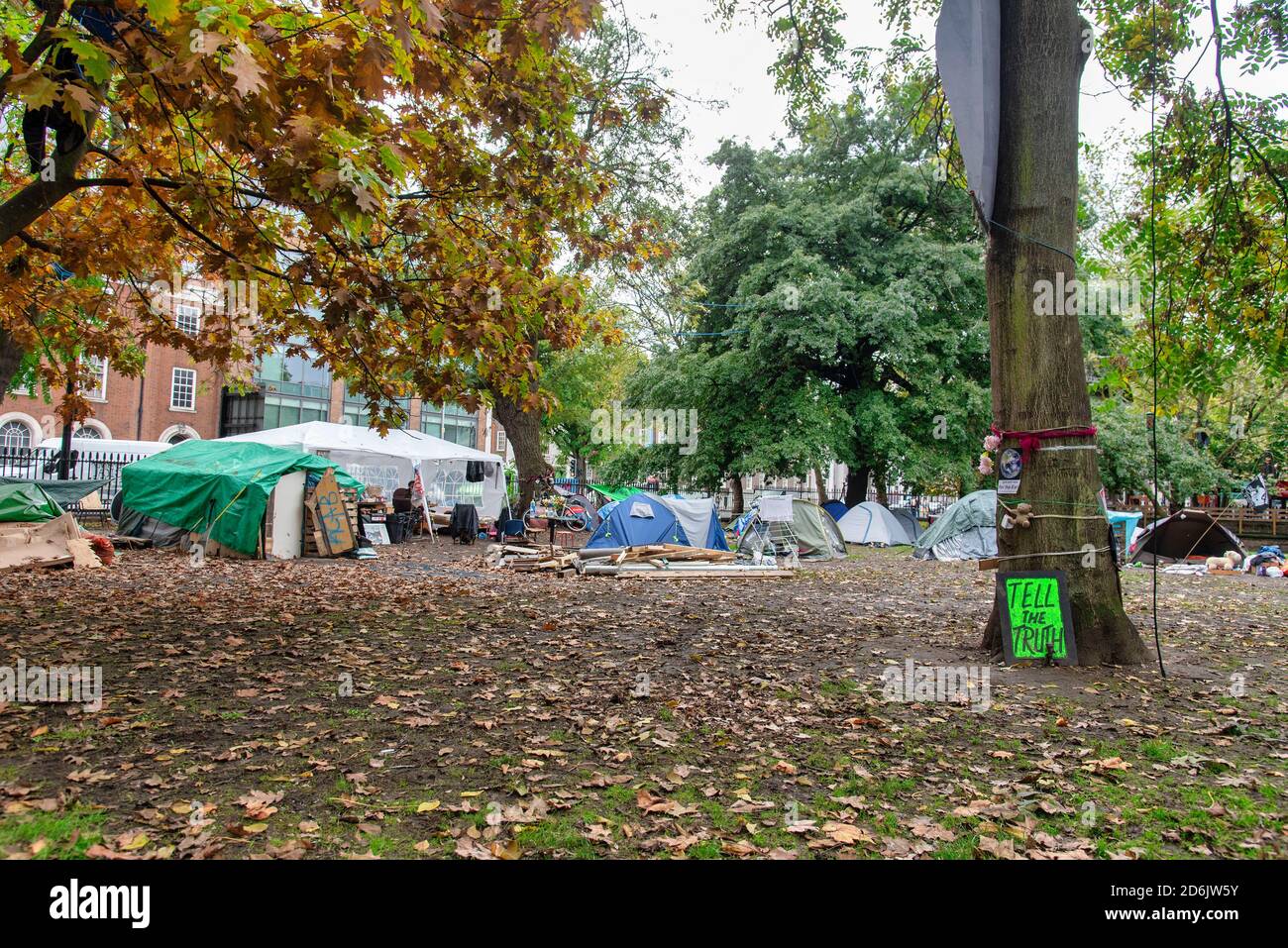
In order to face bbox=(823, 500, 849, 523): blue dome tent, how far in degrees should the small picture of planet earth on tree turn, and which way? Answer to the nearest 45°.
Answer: approximately 180°

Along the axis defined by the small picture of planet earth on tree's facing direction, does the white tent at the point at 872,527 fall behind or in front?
behind

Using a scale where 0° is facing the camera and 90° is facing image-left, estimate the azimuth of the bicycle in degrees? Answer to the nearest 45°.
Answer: approximately 90°

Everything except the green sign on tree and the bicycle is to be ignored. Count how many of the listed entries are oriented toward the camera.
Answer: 1

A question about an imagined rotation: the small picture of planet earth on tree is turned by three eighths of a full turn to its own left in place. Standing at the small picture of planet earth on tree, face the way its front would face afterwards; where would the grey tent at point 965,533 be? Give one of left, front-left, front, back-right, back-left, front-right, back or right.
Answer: front-left

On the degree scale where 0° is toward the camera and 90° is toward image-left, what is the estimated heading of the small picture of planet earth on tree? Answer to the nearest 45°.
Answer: approximately 0°

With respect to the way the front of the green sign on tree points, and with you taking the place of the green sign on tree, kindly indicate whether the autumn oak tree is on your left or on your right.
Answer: on your right

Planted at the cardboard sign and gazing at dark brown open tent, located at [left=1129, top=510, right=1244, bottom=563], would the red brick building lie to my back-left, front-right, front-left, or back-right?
back-left

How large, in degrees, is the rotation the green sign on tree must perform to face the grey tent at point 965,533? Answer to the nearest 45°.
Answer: approximately 180°

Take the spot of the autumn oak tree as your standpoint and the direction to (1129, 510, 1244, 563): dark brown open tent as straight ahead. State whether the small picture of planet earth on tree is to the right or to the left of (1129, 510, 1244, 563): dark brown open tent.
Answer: right
